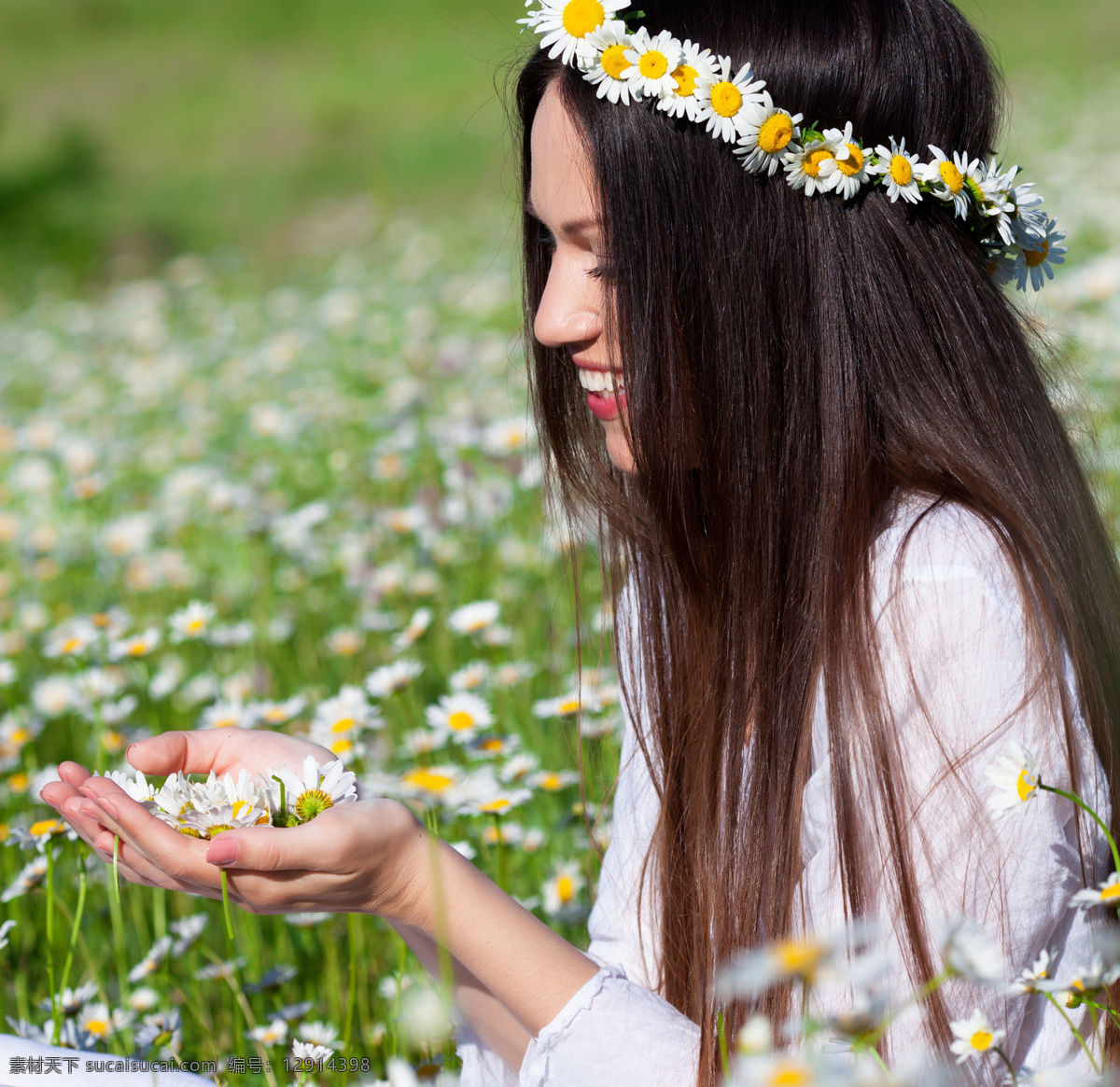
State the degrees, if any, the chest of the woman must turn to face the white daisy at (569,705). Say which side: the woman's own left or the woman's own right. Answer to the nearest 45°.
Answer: approximately 90° to the woman's own right

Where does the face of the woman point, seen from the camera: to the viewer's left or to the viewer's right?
to the viewer's left

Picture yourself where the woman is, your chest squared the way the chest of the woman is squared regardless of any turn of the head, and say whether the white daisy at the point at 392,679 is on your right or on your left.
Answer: on your right

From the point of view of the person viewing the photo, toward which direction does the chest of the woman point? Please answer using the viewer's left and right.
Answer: facing to the left of the viewer
